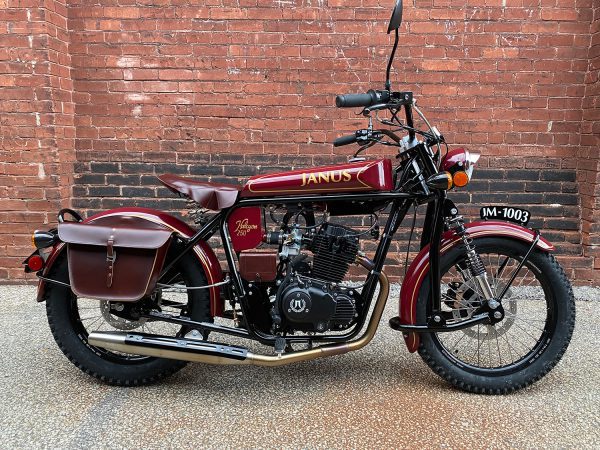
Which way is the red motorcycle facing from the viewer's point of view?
to the viewer's right
